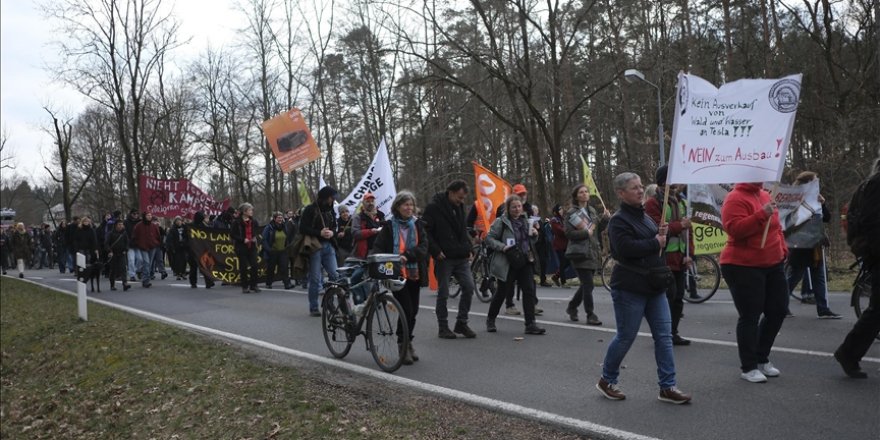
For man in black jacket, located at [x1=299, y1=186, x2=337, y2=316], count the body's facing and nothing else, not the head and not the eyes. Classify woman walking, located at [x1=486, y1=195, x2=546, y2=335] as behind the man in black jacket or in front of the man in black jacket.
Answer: in front

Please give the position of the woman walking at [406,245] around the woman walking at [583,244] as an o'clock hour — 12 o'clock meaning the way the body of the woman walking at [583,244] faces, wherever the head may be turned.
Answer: the woman walking at [406,245] is roughly at 3 o'clock from the woman walking at [583,244].

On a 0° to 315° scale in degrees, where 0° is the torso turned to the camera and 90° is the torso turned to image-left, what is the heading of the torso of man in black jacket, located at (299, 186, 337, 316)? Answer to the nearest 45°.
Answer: approximately 315°

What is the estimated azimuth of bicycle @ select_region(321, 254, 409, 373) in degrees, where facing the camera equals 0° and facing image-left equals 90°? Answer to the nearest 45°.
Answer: approximately 315°

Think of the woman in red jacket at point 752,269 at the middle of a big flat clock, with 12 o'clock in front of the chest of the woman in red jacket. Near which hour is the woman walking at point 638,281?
The woman walking is roughly at 3 o'clock from the woman in red jacket.

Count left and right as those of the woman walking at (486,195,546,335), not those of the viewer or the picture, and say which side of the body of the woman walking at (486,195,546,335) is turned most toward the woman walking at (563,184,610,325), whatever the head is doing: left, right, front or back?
left

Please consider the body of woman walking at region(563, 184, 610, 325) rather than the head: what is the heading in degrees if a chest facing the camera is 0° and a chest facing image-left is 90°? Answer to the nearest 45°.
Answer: approximately 315°

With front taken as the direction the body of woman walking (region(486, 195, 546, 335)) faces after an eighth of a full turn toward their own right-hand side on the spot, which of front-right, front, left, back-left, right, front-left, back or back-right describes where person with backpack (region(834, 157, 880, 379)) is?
front-left

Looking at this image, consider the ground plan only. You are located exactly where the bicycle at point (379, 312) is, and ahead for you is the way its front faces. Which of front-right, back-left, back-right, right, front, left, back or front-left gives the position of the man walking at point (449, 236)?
left
